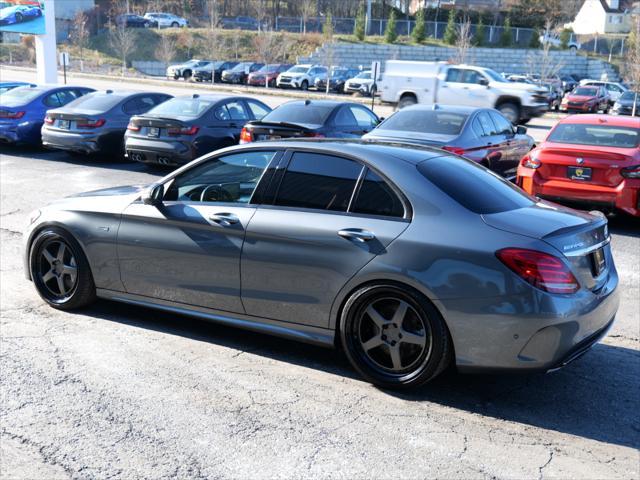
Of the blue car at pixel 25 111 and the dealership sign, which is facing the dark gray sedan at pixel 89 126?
the dealership sign

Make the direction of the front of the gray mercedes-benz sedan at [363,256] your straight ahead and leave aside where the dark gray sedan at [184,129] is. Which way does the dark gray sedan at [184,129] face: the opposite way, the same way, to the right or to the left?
to the right

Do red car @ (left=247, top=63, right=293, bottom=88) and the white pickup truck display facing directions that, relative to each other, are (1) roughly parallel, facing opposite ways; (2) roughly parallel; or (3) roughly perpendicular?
roughly perpendicular

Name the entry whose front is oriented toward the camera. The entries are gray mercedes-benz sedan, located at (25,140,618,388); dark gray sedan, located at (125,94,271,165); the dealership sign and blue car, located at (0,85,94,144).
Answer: the dealership sign

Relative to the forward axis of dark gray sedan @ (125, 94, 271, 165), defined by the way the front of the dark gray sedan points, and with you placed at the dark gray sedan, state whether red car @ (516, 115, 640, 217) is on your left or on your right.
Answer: on your right

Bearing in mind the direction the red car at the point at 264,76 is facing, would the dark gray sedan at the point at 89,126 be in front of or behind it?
in front

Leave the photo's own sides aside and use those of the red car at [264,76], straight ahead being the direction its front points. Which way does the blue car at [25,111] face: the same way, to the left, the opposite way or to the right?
the opposite way

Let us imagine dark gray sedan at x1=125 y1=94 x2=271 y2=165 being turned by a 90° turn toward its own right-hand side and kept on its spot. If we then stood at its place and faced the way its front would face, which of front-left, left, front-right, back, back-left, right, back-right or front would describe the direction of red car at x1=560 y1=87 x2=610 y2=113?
left

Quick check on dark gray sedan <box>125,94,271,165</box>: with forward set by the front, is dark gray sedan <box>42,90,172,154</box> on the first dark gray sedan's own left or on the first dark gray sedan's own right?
on the first dark gray sedan's own left

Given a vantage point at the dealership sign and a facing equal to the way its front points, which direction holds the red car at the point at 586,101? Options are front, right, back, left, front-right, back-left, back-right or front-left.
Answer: left

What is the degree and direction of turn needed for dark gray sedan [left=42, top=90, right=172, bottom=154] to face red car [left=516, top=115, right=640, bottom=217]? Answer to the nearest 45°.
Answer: approximately 90° to its right

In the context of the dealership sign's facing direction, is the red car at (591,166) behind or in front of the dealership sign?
in front

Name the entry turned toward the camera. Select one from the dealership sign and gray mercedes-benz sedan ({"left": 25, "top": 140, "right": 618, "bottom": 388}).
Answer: the dealership sign

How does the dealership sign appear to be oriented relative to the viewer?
toward the camera

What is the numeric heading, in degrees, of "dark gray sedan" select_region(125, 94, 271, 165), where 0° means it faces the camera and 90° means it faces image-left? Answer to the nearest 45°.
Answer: approximately 225°
